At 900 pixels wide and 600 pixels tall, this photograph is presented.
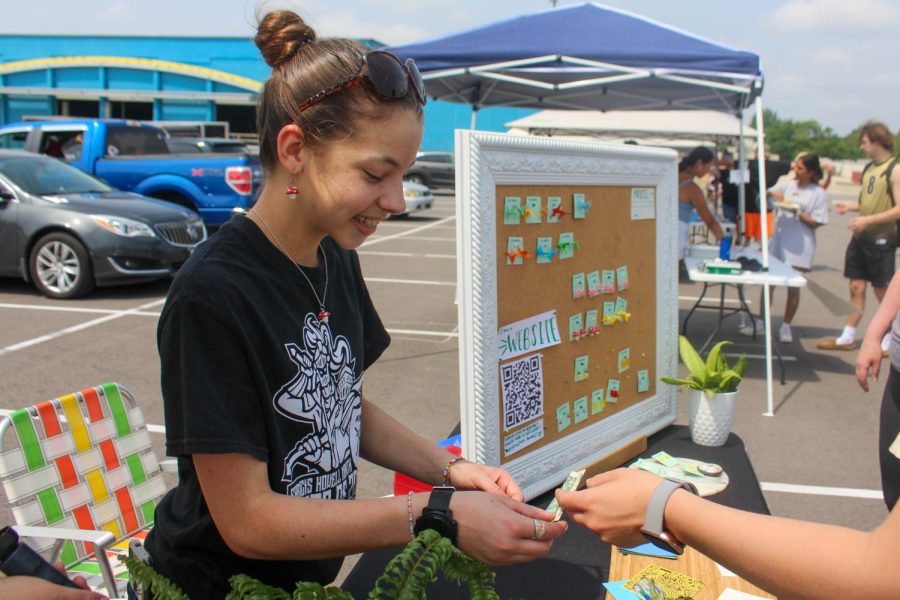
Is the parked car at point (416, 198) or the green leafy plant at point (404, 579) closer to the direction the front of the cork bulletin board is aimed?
the green leafy plant

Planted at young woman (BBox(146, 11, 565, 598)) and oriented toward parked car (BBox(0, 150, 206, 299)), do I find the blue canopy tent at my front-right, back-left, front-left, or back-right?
front-right

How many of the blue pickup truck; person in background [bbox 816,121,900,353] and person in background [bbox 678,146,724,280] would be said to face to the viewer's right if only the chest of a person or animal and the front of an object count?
1

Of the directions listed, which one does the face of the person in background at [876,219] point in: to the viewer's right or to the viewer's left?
to the viewer's left

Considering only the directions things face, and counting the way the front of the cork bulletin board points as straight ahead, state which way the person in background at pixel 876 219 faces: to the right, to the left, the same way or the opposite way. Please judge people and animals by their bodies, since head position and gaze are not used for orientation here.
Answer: to the right

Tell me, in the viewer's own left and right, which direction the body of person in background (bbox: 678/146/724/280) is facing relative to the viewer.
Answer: facing to the right of the viewer

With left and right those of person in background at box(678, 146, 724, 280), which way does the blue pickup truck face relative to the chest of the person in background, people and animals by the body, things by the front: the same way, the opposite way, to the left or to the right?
the opposite way

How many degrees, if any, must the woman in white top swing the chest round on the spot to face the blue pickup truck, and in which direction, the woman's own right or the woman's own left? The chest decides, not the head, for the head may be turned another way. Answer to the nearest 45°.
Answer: approximately 45° to the woman's own right

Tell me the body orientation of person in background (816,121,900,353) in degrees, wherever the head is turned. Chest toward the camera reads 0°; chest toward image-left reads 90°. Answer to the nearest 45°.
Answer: approximately 45°

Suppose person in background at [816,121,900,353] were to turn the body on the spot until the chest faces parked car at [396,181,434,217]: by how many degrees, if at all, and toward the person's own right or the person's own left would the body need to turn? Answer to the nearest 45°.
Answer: approximately 90° to the person's own right
